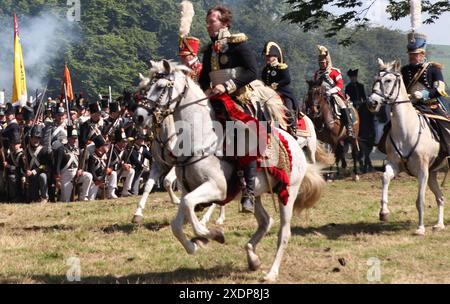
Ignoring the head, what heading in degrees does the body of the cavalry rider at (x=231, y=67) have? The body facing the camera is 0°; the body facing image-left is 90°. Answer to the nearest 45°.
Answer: approximately 45°

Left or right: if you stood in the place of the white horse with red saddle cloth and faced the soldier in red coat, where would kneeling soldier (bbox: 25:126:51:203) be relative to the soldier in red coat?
left

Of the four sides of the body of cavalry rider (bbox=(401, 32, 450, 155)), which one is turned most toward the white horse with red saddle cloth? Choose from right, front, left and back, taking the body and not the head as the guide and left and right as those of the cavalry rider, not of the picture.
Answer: front

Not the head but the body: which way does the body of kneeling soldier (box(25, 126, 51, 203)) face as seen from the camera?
toward the camera

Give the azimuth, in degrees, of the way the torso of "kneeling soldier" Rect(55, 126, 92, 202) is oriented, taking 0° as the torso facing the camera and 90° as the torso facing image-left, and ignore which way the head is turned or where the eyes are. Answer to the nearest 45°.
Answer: approximately 315°

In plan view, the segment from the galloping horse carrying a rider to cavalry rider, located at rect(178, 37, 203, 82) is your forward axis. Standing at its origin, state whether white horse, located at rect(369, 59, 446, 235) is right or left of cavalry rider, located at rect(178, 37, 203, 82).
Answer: right

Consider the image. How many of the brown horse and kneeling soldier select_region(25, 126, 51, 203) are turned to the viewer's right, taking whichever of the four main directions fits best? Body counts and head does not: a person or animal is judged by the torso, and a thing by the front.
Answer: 0

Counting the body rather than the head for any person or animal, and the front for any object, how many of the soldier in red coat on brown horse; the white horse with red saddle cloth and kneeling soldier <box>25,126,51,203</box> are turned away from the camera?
0

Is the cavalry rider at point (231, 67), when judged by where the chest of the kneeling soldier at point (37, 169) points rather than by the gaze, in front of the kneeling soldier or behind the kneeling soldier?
in front

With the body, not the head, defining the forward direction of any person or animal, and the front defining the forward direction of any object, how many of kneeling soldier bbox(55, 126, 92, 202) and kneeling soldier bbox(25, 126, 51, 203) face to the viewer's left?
0

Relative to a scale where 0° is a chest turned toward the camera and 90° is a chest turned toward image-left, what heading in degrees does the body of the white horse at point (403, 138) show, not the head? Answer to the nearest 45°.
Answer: approximately 45°

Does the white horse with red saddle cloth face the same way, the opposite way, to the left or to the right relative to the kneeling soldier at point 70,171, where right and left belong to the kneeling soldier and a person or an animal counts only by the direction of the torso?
to the right

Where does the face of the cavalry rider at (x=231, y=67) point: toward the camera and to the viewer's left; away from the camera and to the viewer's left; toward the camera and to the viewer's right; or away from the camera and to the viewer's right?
toward the camera and to the viewer's left

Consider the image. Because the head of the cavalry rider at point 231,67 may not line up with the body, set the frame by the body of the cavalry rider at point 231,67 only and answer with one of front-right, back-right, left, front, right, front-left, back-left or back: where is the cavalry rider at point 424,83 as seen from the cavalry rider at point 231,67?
back

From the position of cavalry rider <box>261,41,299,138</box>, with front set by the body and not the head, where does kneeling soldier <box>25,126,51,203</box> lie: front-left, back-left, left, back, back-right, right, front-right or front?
right
